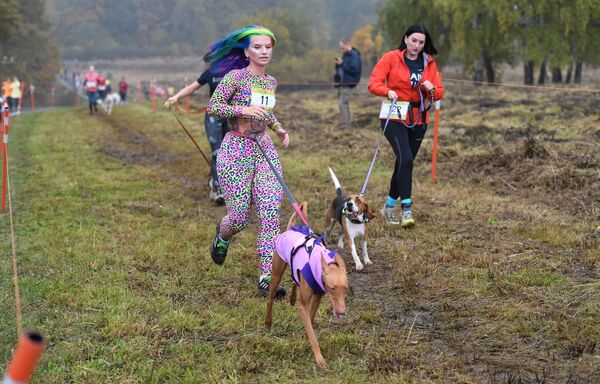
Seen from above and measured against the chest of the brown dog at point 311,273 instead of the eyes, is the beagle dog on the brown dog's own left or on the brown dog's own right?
on the brown dog's own left

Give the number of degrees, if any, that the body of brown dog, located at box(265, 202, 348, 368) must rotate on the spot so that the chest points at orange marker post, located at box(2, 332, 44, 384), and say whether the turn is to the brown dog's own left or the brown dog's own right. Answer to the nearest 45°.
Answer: approximately 45° to the brown dog's own right

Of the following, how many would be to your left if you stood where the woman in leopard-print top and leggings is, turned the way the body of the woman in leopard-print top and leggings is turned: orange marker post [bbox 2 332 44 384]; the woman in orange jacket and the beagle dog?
2

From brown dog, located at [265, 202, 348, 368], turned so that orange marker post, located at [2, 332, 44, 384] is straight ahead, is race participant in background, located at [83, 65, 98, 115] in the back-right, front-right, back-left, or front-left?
back-right

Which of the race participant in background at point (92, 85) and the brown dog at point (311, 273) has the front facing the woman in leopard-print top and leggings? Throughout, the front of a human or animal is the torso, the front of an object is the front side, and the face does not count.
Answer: the race participant in background

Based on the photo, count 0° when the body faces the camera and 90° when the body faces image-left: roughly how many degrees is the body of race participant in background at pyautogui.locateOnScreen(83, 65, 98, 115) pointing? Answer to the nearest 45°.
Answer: approximately 0°

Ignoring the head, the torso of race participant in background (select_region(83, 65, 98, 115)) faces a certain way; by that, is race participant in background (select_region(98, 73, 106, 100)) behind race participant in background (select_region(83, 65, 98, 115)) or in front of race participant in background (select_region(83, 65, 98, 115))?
behind

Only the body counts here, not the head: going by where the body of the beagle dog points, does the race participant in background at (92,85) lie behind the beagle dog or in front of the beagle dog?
behind

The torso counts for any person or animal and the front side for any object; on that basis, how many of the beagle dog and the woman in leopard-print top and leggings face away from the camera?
0

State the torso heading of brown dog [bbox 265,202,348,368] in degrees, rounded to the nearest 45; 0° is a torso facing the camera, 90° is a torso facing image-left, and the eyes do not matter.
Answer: approximately 315°
